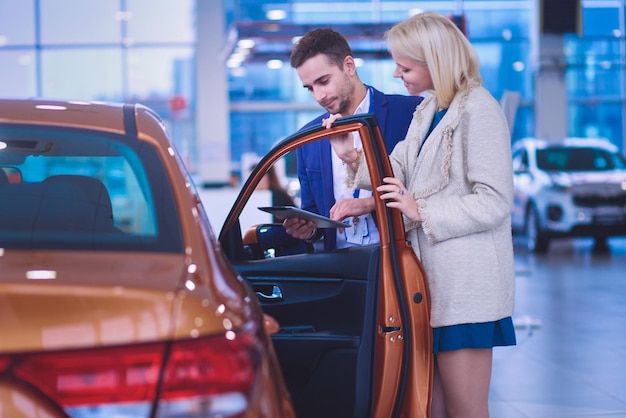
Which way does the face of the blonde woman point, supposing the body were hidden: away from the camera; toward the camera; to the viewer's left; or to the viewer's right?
to the viewer's left

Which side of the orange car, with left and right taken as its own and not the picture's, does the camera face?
back

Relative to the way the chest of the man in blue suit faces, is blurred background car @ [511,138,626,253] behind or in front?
behind

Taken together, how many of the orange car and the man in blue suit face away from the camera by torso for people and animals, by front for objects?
1

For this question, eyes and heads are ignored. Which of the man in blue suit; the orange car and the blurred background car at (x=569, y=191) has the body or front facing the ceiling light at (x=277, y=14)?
the orange car

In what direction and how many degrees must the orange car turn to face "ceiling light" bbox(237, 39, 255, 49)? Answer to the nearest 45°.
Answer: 0° — it already faces it

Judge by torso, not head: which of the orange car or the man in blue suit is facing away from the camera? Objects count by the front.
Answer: the orange car

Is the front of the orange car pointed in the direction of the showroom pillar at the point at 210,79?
yes

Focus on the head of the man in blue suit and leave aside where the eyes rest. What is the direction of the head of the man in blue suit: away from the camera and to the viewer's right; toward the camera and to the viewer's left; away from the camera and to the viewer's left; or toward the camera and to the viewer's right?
toward the camera and to the viewer's left

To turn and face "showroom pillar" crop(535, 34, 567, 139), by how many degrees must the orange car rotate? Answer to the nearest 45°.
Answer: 0° — it already faces it

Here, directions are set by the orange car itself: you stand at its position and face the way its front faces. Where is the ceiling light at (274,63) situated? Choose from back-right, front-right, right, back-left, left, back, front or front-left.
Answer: front

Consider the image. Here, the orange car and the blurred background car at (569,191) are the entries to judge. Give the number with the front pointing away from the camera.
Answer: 1

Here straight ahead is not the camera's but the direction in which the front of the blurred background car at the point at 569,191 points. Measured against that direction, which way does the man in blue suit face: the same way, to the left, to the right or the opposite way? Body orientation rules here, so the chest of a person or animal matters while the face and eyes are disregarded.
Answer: to the right

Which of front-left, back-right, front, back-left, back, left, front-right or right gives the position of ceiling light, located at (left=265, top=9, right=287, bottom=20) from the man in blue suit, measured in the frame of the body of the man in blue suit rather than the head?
back-right

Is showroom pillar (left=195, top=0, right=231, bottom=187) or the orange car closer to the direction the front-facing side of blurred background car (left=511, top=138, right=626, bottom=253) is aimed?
the orange car

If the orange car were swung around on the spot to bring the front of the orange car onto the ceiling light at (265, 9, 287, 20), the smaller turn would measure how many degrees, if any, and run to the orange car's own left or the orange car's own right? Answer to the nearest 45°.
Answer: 0° — it already faces it

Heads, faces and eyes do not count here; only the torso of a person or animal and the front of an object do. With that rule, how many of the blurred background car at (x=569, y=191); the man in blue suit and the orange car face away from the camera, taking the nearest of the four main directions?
1
